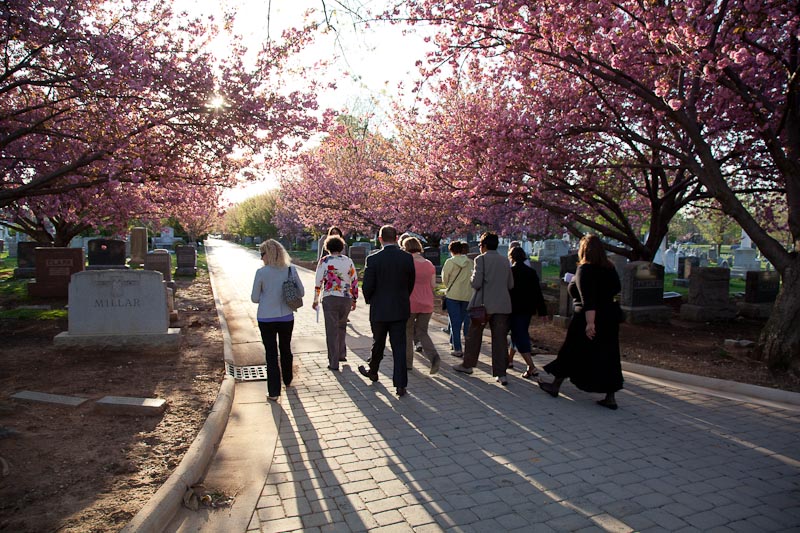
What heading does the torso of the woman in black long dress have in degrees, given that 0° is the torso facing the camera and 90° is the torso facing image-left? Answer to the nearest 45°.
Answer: approximately 135°

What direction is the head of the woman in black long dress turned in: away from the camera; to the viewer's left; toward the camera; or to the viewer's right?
away from the camera

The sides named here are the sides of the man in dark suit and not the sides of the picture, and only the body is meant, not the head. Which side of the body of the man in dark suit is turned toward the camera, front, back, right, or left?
back

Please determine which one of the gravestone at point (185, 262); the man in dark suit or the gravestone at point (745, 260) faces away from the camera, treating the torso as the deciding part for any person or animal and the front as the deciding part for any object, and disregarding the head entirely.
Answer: the man in dark suit

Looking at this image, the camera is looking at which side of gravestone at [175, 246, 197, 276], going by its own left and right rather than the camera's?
front

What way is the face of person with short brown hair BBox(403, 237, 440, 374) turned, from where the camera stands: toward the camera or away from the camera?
away from the camera

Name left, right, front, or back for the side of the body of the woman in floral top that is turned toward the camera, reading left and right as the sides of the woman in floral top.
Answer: back

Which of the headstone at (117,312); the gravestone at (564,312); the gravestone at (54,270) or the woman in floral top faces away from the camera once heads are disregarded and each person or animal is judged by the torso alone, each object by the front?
the woman in floral top

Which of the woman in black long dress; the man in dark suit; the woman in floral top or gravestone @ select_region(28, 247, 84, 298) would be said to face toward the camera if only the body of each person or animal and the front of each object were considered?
the gravestone

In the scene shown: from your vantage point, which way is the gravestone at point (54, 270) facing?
toward the camera

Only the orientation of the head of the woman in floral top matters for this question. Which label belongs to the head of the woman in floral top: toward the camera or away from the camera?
away from the camera

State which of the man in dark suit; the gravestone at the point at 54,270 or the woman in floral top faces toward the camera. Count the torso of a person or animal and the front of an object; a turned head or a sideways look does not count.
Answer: the gravestone

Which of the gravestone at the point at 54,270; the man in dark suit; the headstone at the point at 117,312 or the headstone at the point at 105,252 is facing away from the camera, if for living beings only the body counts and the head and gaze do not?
the man in dark suit

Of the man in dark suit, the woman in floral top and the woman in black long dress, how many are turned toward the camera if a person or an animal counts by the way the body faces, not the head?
0

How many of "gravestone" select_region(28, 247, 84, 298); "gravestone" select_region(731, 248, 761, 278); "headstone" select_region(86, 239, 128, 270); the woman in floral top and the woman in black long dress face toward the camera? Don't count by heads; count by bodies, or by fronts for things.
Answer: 3
